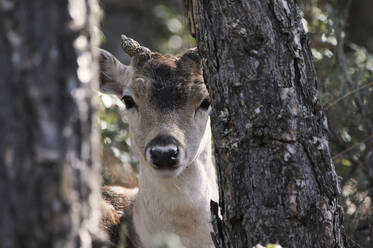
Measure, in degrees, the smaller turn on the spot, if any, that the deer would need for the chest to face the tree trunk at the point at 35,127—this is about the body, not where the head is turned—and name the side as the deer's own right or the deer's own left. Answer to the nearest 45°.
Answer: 0° — it already faces it

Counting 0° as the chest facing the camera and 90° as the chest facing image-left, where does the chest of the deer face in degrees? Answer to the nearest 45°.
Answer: approximately 0°

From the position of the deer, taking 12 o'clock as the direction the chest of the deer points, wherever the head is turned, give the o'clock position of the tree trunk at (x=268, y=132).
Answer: The tree trunk is roughly at 11 o'clock from the deer.
